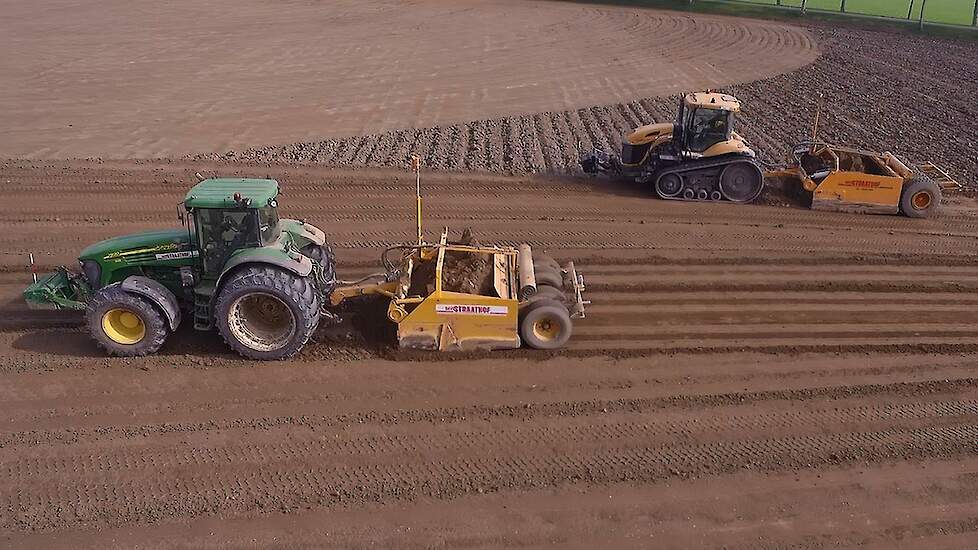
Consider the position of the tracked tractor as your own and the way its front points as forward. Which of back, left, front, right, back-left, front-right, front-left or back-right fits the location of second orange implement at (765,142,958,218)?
back

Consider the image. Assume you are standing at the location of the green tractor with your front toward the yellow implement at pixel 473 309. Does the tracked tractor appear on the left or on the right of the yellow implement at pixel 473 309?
left

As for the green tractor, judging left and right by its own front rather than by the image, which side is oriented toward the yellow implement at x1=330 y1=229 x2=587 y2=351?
back

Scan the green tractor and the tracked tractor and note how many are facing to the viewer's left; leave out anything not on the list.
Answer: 2

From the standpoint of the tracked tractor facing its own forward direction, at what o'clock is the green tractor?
The green tractor is roughly at 10 o'clock from the tracked tractor.

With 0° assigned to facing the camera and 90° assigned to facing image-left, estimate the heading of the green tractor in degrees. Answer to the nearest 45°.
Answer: approximately 90°

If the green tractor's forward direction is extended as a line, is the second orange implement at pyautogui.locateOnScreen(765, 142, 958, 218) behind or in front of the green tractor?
behind

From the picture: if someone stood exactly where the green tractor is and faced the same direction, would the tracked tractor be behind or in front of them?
behind

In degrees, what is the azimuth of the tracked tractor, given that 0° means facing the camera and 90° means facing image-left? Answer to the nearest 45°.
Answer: approximately 90°

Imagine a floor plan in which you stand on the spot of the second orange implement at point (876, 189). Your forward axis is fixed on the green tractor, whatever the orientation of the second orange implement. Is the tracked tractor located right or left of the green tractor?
right
